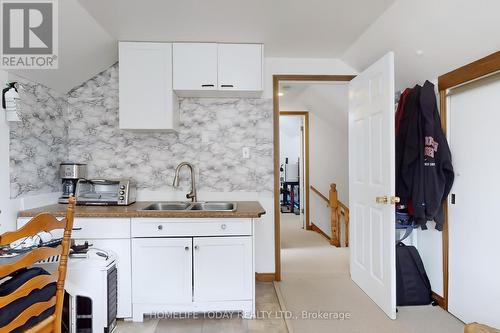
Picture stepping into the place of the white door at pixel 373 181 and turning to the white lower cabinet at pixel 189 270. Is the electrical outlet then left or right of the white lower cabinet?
right

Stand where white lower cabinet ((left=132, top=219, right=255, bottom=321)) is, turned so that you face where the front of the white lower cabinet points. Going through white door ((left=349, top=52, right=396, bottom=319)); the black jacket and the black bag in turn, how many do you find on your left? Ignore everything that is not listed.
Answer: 3

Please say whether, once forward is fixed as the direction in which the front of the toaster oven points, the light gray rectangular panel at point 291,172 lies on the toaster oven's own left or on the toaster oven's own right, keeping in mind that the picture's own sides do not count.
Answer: on the toaster oven's own left

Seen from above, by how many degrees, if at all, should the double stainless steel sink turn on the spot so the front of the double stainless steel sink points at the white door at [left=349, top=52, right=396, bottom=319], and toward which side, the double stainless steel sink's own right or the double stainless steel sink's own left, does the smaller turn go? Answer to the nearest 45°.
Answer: approximately 90° to the double stainless steel sink's own left

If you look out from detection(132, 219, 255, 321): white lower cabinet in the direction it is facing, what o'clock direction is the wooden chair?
The wooden chair is roughly at 1 o'clock from the white lower cabinet.

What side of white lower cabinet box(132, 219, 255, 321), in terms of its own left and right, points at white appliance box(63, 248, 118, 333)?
right

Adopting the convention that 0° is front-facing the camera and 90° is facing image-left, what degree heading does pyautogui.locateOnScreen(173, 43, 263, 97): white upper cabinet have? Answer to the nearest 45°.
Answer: approximately 0°

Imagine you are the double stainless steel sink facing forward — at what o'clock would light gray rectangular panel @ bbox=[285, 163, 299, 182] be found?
The light gray rectangular panel is roughly at 7 o'clock from the double stainless steel sink.

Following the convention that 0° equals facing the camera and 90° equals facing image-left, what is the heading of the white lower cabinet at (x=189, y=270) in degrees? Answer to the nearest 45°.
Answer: approximately 0°

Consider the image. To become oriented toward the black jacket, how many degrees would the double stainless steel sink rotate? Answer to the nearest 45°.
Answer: approximately 45° to its left

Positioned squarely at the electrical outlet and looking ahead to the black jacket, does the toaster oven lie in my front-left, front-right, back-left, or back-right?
back-right
